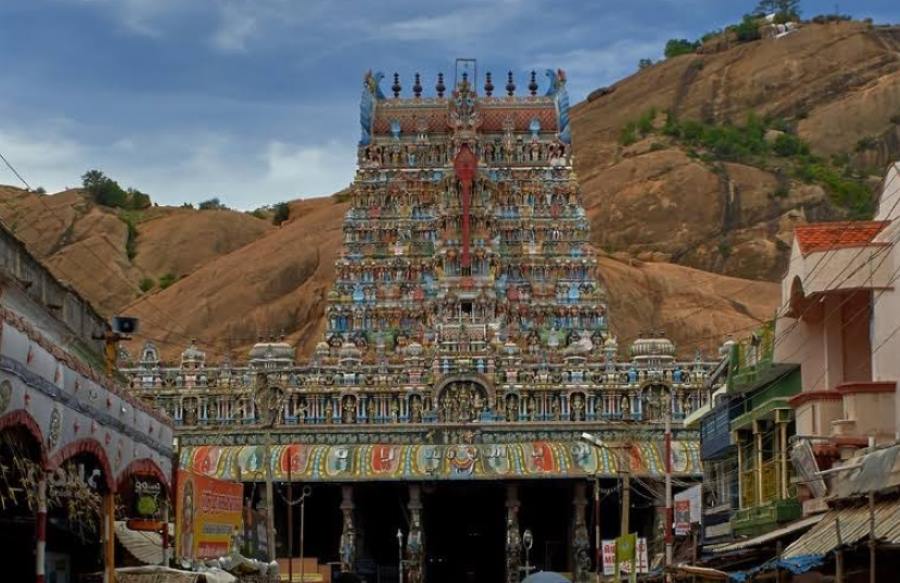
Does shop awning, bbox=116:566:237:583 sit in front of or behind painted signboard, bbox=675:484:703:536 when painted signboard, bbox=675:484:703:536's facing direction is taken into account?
in front

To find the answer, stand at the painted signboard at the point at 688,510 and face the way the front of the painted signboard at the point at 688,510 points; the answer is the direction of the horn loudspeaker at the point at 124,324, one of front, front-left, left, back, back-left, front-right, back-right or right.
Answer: front

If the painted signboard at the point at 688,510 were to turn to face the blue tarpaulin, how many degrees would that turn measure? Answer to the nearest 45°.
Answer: approximately 45° to its left

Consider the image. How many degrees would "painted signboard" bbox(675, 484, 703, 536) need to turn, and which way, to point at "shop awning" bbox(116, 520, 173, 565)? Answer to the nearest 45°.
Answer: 0° — it already faces it

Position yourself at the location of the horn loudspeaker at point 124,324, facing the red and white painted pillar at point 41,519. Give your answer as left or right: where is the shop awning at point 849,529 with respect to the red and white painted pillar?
left

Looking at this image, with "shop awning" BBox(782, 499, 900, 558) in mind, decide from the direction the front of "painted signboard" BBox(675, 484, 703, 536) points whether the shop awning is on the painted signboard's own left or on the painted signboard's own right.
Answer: on the painted signboard's own left

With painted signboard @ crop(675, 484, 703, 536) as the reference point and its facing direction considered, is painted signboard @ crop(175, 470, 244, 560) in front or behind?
in front

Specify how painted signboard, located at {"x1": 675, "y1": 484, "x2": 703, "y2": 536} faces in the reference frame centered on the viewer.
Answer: facing the viewer and to the left of the viewer
